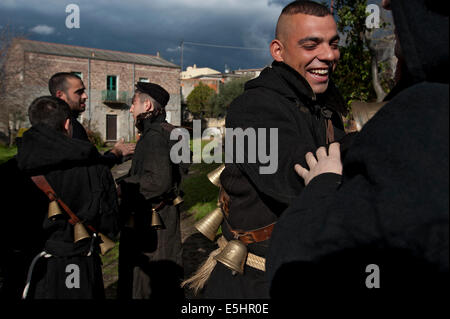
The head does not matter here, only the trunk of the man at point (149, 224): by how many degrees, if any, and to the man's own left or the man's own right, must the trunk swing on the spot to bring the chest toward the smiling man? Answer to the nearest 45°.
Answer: approximately 135° to the man's own left

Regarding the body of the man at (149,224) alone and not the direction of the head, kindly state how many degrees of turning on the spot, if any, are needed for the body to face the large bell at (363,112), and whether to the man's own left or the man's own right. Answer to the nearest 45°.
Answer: approximately 135° to the man's own left

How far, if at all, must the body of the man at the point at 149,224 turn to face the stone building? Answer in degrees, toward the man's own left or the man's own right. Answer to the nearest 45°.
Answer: approximately 45° to the man's own right

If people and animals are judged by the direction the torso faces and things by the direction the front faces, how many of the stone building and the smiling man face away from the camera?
0

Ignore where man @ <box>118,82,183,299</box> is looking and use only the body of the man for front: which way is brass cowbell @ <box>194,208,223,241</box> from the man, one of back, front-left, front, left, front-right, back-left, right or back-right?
back-left

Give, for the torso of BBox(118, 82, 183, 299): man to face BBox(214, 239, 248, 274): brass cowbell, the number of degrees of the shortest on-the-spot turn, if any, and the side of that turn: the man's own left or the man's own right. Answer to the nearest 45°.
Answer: approximately 135° to the man's own left

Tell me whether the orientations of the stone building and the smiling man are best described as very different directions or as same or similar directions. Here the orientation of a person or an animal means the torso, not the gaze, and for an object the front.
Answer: same or similar directions

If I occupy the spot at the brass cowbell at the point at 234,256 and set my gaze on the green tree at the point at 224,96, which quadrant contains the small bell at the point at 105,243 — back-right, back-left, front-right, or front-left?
front-left

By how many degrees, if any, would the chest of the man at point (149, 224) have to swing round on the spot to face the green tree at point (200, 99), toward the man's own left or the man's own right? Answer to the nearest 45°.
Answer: approximately 45° to the man's own right

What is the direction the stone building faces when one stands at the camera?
facing the viewer and to the right of the viewer

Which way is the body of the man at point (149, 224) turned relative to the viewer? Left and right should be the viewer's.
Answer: facing away from the viewer and to the left of the viewer

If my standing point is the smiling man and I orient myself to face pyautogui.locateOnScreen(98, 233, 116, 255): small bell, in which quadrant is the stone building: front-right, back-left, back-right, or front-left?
front-right
